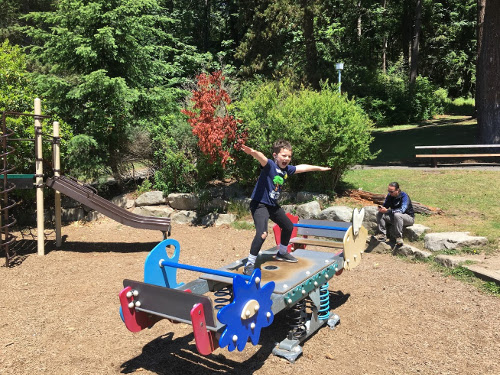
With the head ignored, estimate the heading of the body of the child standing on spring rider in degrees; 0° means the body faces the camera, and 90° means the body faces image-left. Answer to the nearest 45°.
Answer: approximately 315°

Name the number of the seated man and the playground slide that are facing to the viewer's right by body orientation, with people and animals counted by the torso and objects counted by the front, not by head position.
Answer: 1

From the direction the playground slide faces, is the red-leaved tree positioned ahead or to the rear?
ahead

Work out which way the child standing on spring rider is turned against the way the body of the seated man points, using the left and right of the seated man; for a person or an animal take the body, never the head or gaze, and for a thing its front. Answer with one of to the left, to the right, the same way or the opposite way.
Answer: to the left

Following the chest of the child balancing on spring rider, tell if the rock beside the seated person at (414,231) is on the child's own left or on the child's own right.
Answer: on the child's own left

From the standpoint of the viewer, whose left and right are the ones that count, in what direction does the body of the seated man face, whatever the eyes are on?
facing the viewer and to the left of the viewer

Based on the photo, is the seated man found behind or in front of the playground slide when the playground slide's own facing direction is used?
in front

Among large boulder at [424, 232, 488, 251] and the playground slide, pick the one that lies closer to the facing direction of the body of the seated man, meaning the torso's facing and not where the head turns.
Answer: the playground slide

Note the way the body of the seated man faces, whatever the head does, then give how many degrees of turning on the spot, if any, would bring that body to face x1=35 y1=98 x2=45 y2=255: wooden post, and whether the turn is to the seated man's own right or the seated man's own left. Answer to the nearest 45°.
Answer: approximately 45° to the seated man's own right

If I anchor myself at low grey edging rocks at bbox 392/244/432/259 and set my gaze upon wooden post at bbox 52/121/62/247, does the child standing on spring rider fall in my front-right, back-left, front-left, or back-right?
front-left

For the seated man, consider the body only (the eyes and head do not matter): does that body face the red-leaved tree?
no

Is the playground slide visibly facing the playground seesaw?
no

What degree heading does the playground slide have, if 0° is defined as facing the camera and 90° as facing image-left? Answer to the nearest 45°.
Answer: approximately 270°

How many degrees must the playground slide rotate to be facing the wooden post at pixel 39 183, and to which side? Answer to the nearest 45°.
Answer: approximately 180°

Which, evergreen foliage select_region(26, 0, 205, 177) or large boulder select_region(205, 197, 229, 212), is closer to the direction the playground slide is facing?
the large boulder

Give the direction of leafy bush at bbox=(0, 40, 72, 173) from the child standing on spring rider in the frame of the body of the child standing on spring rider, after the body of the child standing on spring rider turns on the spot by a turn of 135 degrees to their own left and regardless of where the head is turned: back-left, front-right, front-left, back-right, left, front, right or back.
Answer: front-left
